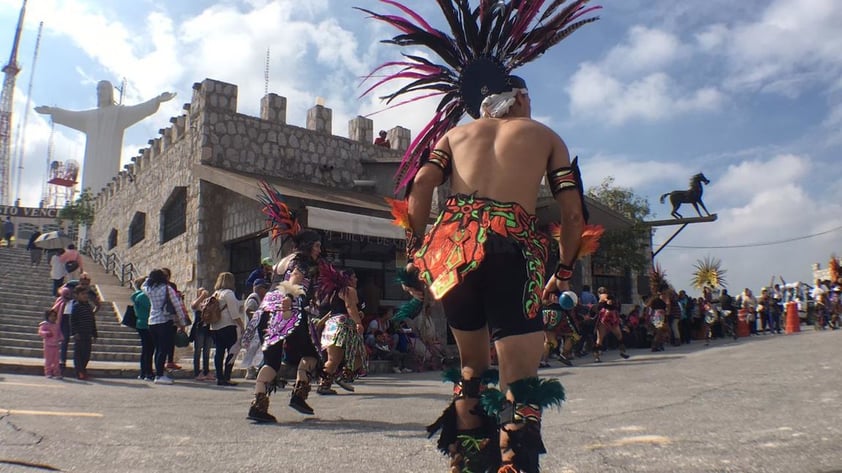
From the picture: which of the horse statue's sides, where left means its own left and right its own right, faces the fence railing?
back

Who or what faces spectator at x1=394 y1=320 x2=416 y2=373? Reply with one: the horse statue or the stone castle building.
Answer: the stone castle building

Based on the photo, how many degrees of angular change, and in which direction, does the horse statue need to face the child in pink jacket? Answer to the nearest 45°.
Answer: approximately 135° to its right

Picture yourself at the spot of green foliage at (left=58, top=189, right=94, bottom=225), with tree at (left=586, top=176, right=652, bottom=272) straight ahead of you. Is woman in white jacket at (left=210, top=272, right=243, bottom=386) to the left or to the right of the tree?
right

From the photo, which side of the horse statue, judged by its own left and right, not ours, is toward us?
right

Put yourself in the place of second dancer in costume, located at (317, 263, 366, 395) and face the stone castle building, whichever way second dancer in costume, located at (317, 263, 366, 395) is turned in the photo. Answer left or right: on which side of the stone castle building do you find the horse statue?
right

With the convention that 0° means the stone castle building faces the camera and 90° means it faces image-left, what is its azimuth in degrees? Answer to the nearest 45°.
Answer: approximately 315°

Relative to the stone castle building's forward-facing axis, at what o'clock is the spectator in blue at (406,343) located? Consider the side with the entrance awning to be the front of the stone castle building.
The spectator in blue is roughly at 12 o'clock from the stone castle building.

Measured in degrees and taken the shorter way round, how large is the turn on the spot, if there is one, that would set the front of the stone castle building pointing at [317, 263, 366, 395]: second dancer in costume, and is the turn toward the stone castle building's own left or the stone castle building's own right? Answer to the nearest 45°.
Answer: approximately 45° to the stone castle building's own right

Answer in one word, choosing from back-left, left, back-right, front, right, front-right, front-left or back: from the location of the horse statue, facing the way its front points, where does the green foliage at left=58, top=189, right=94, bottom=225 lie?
back

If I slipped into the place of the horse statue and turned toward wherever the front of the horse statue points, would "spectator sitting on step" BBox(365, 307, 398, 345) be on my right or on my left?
on my right

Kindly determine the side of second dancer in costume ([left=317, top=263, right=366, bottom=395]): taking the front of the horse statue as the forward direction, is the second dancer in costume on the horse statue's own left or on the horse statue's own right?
on the horse statue's own right
